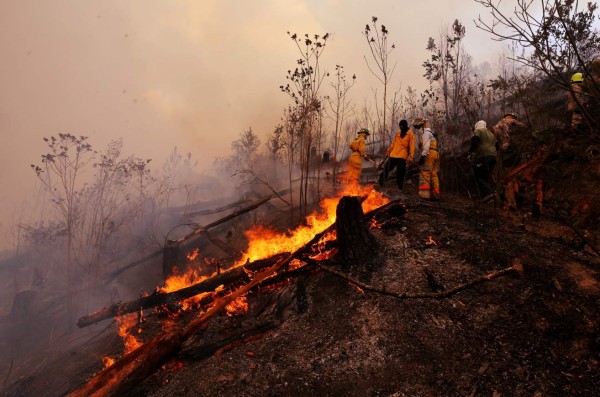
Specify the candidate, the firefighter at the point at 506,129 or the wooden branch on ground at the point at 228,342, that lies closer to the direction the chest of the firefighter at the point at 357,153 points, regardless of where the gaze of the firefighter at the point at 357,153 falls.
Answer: the firefighter
